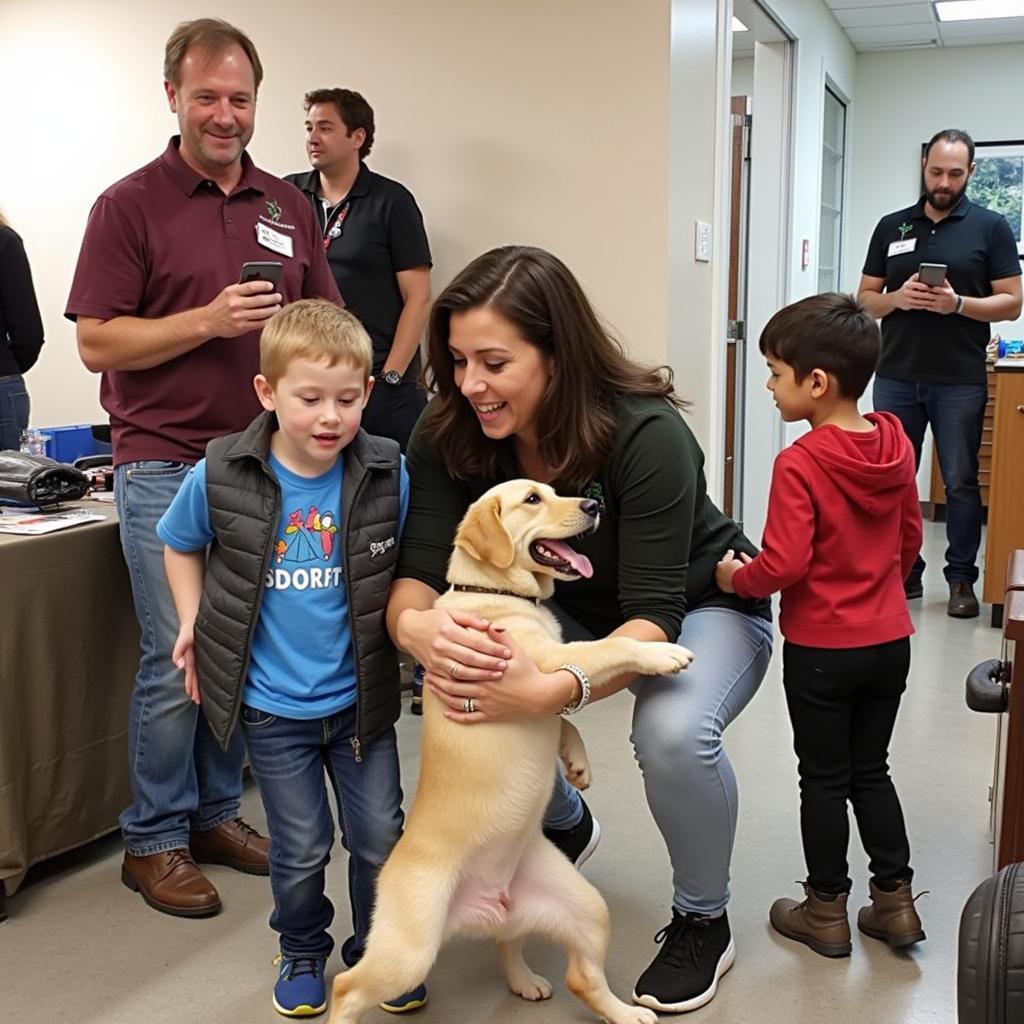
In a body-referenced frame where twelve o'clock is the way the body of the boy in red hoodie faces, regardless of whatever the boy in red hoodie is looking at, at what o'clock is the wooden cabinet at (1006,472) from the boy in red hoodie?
The wooden cabinet is roughly at 2 o'clock from the boy in red hoodie.

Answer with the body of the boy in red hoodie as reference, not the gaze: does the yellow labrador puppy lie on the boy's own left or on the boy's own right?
on the boy's own left

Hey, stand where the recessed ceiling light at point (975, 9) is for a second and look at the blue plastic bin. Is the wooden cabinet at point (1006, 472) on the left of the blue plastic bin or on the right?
left

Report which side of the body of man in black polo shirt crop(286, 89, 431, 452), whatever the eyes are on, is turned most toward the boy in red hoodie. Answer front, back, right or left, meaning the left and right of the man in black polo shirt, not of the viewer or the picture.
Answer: left

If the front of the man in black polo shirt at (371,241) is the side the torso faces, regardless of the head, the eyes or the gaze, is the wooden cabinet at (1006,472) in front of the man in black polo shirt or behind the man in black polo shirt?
behind

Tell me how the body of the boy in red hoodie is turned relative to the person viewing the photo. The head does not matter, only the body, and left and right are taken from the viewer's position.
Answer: facing away from the viewer and to the left of the viewer

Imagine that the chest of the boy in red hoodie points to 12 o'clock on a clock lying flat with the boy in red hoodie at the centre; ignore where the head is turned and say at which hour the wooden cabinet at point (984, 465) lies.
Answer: The wooden cabinet is roughly at 2 o'clock from the boy in red hoodie.

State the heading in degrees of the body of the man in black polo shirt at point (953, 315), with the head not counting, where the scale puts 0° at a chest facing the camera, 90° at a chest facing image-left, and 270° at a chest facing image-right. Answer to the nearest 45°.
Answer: approximately 0°

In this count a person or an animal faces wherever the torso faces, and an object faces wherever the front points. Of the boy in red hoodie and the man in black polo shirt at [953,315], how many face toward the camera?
1
